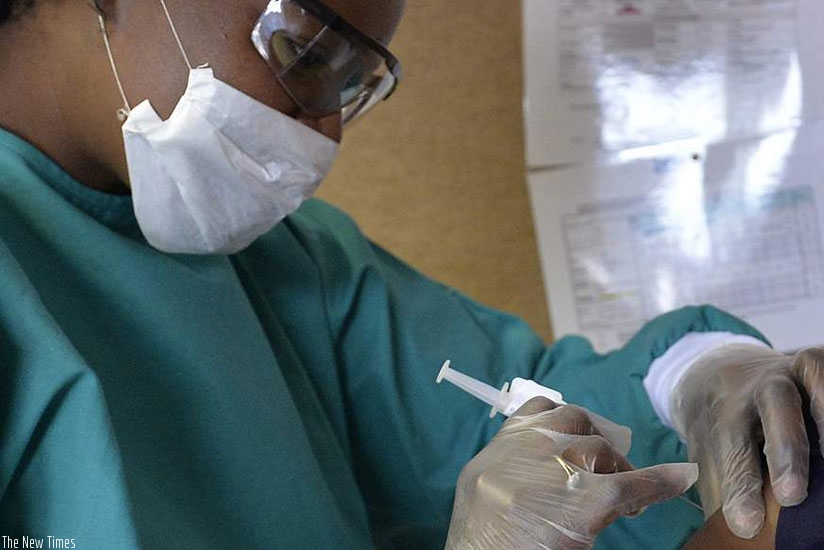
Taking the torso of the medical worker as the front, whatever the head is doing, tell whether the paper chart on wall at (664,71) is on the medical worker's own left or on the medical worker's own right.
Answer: on the medical worker's own left

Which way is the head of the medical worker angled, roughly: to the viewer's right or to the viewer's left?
to the viewer's right

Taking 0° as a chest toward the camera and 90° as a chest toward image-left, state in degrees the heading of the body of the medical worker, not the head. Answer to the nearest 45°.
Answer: approximately 315°

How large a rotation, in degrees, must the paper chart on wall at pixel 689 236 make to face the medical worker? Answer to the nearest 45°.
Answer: approximately 45° to its right

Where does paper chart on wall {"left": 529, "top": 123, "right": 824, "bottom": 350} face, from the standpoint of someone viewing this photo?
facing the viewer
